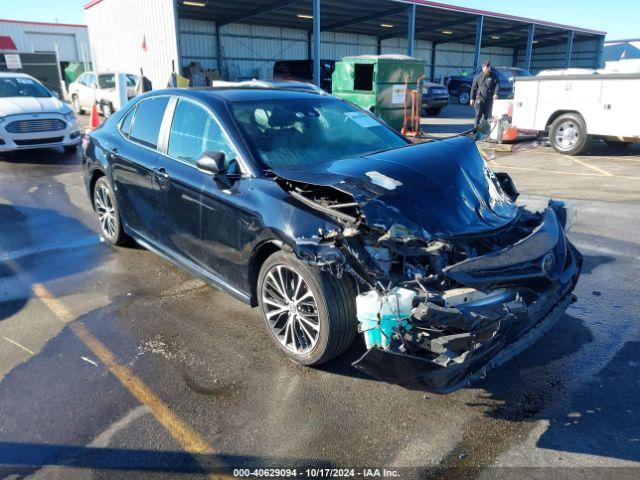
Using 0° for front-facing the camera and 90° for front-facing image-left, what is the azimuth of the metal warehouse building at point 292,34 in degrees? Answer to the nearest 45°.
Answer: approximately 315°

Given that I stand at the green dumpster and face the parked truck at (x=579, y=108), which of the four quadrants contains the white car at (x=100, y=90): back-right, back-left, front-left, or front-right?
back-right

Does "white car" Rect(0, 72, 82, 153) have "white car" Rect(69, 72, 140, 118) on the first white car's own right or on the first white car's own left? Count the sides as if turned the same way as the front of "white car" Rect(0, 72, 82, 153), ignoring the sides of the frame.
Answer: on the first white car's own left

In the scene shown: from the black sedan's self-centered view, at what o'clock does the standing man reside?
The standing man is roughly at 8 o'clock from the black sedan.

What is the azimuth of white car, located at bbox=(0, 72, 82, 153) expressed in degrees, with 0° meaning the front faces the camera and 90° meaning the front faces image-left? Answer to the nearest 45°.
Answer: approximately 315°

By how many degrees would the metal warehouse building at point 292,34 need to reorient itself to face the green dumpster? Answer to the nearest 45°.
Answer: approximately 45° to its right

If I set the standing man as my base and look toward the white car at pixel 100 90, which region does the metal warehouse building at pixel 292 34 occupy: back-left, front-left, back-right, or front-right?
front-right

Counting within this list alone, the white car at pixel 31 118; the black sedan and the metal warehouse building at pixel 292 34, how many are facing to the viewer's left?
0

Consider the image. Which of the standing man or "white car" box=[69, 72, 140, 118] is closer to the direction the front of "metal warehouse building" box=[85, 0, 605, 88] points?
the standing man

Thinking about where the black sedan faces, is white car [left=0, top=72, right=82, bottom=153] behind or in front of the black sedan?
behind

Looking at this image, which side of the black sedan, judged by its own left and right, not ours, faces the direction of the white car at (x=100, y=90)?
back

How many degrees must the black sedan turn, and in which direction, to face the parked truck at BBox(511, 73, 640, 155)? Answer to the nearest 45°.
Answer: approximately 90° to its left

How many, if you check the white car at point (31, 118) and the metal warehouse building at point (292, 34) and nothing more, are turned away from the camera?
0

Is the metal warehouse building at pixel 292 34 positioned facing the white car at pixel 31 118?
no

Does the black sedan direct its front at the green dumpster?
no

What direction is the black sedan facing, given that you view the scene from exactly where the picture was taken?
facing the viewer and to the right of the viewer
